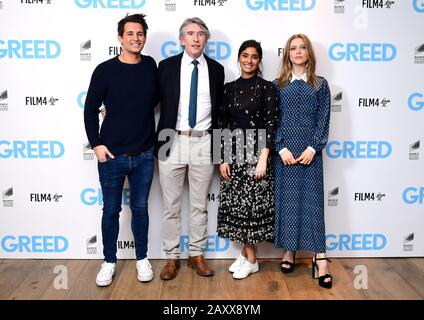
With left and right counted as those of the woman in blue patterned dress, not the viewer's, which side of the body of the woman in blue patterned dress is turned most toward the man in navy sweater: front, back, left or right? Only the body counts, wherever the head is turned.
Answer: right

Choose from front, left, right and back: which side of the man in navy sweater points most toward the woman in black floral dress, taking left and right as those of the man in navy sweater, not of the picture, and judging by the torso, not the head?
left

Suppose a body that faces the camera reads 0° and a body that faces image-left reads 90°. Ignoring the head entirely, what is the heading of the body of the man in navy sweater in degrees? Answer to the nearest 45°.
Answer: approximately 0°

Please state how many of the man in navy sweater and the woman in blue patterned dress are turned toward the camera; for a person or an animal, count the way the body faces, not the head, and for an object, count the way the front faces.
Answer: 2
